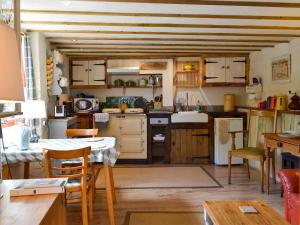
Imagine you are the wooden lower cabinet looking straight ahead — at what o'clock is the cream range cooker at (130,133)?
The cream range cooker is roughly at 3 o'clock from the wooden lower cabinet.

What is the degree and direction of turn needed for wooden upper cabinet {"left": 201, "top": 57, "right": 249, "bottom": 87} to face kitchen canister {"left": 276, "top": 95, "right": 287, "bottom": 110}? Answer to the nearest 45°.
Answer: approximately 45° to its left

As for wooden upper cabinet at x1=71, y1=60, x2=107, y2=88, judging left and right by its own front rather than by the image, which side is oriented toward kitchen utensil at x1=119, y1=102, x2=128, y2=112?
left

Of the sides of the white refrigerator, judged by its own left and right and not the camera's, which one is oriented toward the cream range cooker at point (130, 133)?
right

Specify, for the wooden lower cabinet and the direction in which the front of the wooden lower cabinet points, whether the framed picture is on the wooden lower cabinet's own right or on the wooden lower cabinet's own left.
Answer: on the wooden lower cabinet's own left

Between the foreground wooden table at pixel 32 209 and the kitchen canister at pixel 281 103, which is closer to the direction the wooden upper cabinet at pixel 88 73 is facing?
the foreground wooden table
